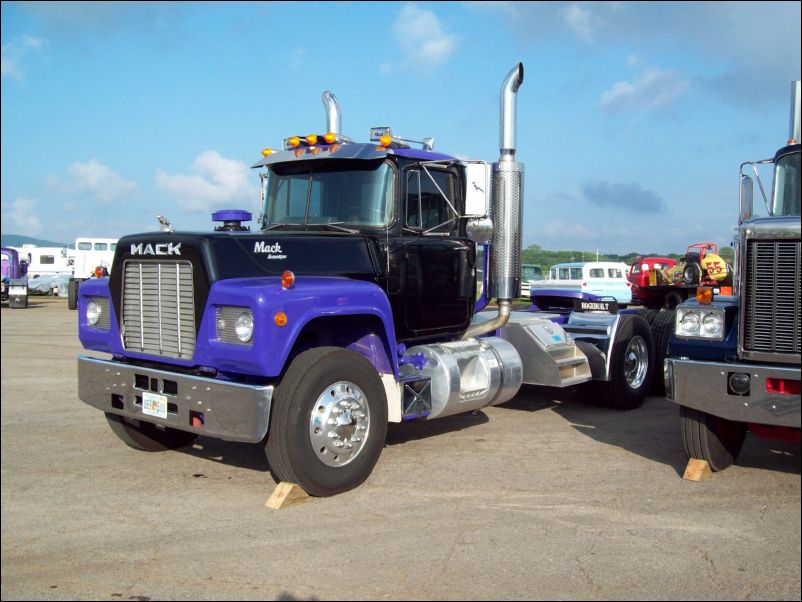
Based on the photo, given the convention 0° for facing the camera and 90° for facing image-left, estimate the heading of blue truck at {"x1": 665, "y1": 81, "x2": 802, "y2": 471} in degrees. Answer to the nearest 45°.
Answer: approximately 45°

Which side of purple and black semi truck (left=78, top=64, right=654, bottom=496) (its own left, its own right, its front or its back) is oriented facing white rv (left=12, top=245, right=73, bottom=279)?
right

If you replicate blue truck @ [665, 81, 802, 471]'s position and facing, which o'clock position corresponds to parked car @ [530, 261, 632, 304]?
The parked car is roughly at 4 o'clock from the blue truck.

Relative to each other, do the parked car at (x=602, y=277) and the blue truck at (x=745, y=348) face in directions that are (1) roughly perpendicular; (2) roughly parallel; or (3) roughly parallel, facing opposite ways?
roughly perpendicular

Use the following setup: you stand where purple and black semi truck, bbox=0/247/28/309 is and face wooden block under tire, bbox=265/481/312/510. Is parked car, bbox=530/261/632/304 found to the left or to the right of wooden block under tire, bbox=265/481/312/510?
left

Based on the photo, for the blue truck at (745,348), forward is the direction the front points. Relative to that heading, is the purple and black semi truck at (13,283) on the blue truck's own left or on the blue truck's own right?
on the blue truck's own right

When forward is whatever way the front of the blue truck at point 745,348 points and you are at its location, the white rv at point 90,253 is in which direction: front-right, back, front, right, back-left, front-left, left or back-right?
right

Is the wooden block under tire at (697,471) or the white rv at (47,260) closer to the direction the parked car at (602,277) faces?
the white rv

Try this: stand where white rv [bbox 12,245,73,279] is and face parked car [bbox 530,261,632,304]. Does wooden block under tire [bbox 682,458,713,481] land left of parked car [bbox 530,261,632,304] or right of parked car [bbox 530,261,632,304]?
right

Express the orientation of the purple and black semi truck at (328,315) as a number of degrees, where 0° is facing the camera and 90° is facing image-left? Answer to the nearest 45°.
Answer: approximately 45°

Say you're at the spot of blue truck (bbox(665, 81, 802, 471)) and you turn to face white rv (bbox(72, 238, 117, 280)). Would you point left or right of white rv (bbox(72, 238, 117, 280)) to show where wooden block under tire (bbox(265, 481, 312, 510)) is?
left
